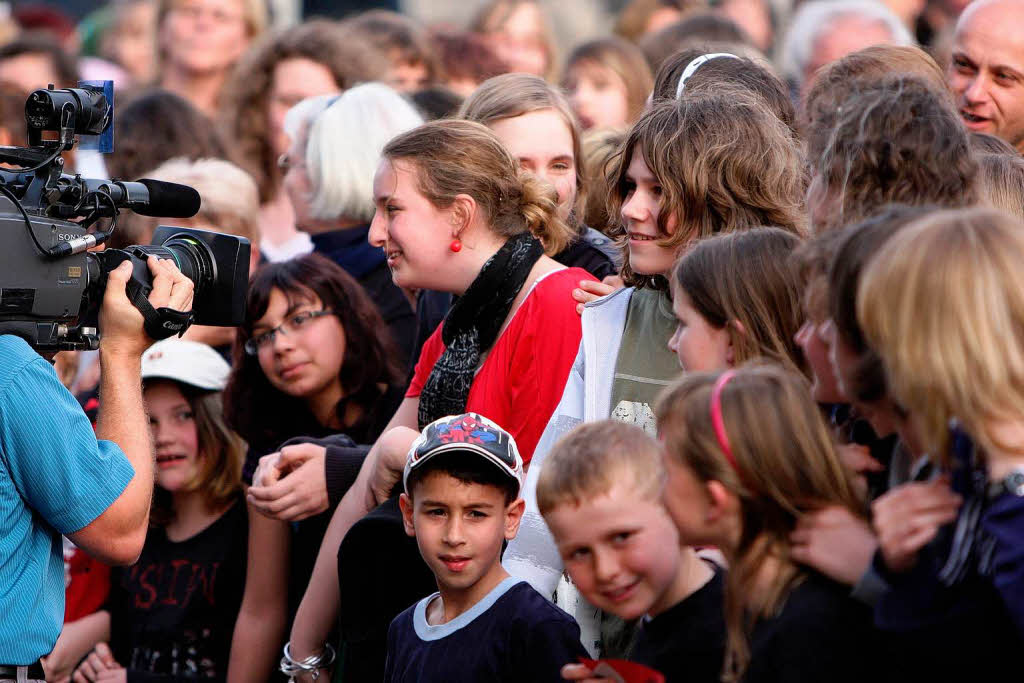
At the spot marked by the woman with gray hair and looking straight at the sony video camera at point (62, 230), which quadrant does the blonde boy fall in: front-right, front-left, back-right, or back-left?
front-left

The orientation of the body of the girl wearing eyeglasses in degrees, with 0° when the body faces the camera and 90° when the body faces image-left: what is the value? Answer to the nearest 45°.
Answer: approximately 45°

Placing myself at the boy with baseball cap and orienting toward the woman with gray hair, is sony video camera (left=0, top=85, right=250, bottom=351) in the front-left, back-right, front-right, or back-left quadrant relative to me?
front-left

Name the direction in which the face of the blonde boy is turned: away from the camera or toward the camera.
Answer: toward the camera

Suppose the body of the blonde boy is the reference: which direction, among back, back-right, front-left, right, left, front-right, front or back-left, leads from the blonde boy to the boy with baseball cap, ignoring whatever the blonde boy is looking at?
right

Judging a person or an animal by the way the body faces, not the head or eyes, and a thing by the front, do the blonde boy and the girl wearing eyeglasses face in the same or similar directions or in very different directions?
same or similar directions

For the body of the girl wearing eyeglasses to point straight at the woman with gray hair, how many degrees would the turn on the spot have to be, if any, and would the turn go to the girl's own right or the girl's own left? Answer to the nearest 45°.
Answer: approximately 135° to the girl's own right

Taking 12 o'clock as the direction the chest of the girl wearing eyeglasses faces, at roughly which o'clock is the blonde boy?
The blonde boy is roughly at 10 o'clock from the girl wearing eyeglasses.

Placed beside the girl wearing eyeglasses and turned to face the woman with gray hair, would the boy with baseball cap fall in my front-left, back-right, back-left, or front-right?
back-right

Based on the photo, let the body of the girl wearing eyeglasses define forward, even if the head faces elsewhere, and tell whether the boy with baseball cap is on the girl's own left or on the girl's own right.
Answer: on the girl's own left

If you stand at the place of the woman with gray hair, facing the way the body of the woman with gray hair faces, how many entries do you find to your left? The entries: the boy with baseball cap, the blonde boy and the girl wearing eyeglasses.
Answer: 3

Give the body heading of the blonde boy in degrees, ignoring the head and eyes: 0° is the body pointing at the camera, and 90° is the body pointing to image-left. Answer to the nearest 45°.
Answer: approximately 45°

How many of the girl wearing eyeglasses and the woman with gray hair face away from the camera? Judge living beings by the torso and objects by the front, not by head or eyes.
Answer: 0

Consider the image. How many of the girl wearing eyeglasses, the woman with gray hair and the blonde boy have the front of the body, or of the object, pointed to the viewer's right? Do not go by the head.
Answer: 0

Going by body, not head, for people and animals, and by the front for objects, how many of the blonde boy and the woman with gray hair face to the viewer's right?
0

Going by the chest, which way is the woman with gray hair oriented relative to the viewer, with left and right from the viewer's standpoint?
facing to the left of the viewer
